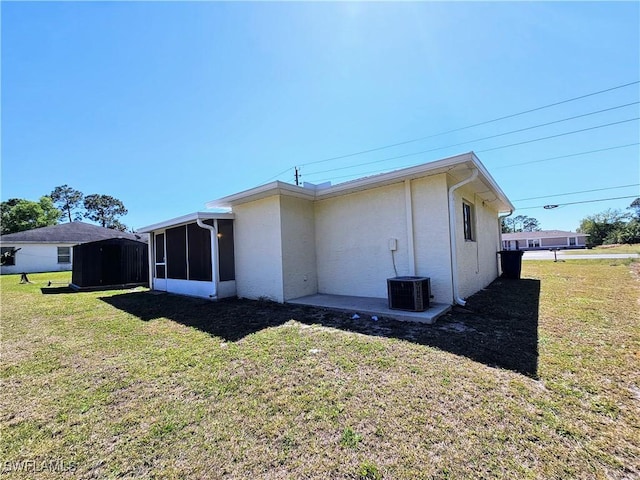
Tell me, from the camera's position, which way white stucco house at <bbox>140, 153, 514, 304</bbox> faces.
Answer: facing away from the viewer and to the right of the viewer

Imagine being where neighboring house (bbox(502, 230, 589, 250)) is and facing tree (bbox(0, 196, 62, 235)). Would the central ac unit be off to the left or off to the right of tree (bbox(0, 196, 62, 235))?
left

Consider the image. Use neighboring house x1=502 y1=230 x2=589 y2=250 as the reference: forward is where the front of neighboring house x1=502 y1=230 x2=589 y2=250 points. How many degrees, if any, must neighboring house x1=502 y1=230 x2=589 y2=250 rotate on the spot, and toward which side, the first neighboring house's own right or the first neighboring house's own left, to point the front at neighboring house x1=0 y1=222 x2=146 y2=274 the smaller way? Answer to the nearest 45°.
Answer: approximately 45° to the first neighboring house's own right

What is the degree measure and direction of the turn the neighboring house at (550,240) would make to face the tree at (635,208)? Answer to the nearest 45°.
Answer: approximately 135° to its left

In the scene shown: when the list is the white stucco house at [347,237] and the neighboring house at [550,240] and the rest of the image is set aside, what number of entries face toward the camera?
1

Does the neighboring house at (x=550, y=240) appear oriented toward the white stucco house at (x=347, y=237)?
yes

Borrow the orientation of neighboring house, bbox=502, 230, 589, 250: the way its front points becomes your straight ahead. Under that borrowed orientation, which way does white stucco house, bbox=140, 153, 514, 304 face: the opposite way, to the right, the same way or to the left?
the opposite way

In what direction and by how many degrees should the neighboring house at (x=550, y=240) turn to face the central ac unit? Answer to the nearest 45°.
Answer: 0° — it already faces it

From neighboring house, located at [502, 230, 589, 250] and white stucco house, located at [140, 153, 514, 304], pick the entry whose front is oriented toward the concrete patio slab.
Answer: the neighboring house

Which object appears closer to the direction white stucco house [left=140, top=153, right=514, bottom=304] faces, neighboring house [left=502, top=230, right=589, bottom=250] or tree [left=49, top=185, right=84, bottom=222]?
the neighboring house

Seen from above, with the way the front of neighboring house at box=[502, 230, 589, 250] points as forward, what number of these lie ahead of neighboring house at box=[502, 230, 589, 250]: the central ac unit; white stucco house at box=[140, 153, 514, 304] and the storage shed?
3

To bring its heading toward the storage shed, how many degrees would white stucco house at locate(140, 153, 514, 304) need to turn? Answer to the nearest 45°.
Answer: approximately 90° to its left
